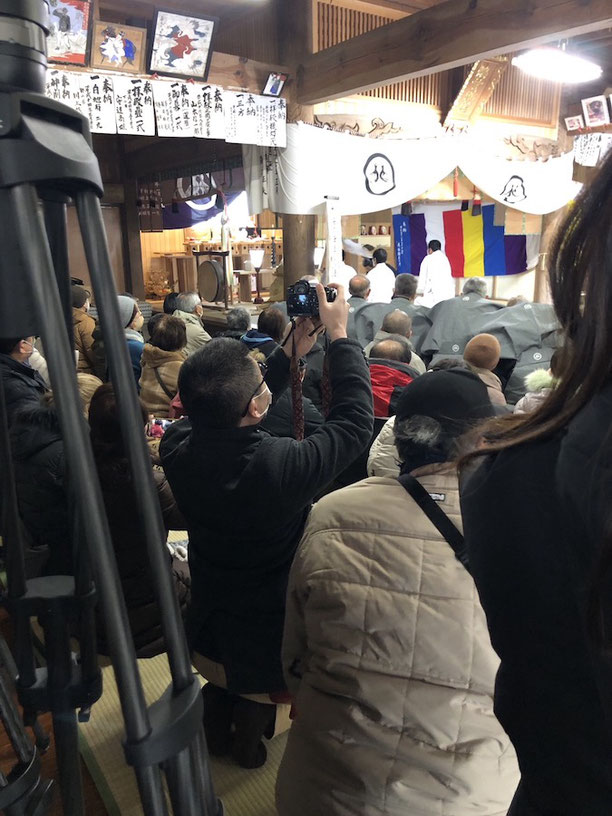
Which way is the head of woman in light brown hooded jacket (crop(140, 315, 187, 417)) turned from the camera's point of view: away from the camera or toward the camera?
away from the camera

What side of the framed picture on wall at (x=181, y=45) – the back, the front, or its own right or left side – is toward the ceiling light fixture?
left

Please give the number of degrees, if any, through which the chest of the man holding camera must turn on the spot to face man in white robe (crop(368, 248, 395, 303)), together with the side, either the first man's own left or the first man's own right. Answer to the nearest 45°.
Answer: approximately 45° to the first man's own left

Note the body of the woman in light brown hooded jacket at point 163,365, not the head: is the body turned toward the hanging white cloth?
yes

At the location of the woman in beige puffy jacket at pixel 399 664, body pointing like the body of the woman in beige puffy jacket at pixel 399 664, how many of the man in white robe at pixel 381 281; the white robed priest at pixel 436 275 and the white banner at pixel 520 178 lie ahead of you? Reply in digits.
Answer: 3

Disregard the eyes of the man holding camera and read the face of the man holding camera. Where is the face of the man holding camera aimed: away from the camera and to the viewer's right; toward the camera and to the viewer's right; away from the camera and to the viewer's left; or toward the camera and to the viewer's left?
away from the camera and to the viewer's right

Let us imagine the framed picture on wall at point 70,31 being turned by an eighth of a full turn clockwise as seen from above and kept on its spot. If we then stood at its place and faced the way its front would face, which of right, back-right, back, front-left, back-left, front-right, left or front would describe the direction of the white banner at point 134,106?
back

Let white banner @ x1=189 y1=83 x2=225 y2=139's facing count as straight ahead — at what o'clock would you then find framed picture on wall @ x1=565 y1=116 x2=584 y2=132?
The framed picture on wall is roughly at 8 o'clock from the white banner.

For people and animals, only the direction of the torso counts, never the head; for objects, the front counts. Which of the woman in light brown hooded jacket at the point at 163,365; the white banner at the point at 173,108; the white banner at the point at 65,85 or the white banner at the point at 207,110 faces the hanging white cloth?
the woman in light brown hooded jacket

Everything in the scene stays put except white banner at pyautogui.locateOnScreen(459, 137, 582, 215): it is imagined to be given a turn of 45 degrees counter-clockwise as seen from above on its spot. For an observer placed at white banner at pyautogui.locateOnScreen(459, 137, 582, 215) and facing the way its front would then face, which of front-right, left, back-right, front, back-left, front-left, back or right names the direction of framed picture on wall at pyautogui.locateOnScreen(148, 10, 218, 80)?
right
